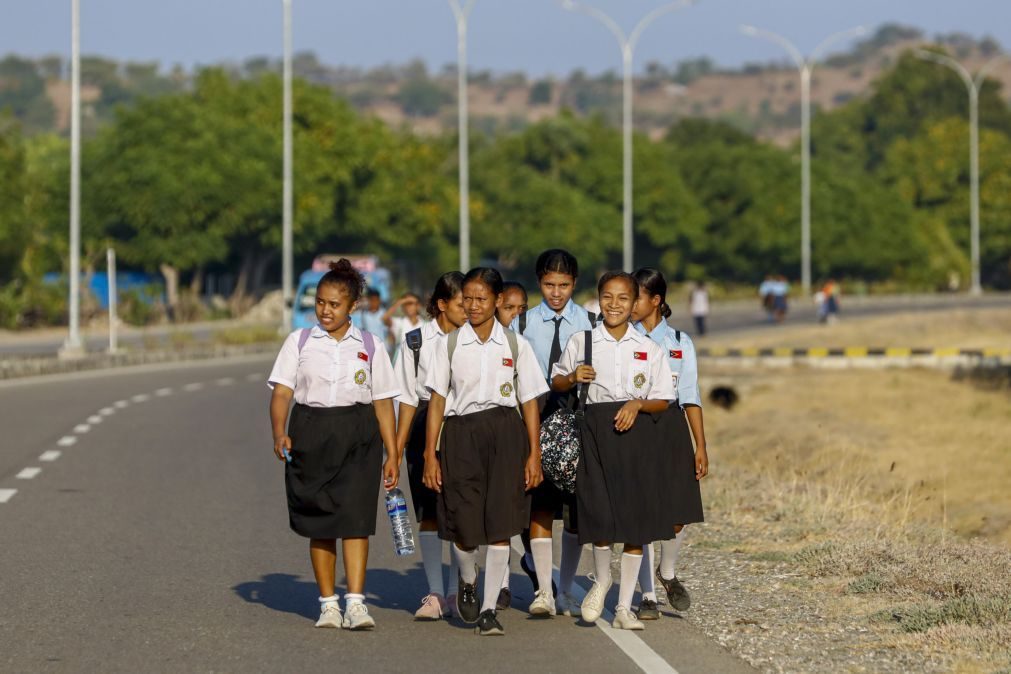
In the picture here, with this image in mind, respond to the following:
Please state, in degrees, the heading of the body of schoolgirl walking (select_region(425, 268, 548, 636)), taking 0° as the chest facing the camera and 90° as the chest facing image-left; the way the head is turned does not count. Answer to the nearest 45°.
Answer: approximately 0°

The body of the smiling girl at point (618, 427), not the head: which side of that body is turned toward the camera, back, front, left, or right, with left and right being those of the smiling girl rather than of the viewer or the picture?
front

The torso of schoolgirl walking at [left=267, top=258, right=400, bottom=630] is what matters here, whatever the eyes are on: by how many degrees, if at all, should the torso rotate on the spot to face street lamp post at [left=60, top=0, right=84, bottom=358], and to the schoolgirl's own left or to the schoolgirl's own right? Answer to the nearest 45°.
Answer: approximately 180°

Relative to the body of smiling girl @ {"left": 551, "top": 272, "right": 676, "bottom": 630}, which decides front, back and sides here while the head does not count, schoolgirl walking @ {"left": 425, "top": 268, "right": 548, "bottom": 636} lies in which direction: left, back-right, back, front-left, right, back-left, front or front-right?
right

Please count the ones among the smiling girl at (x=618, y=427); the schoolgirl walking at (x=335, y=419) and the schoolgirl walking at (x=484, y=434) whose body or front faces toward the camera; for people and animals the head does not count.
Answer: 3

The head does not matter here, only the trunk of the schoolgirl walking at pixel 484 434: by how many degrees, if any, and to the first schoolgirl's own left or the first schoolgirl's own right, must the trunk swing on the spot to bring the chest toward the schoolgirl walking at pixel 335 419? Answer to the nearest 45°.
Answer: approximately 90° to the first schoolgirl's own right

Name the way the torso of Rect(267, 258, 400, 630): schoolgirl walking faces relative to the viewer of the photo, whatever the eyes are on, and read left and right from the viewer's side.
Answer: facing the viewer

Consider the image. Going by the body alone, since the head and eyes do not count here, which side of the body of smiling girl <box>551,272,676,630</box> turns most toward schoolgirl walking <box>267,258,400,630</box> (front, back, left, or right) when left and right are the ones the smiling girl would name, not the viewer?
right
